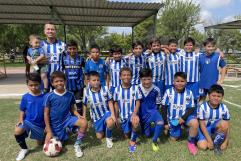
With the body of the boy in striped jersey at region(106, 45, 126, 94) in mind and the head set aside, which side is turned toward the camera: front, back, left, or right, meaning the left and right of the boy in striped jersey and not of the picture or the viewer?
front

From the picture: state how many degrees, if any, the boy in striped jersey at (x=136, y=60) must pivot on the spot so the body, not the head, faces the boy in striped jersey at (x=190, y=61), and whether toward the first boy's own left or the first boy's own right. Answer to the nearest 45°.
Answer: approximately 90° to the first boy's own left

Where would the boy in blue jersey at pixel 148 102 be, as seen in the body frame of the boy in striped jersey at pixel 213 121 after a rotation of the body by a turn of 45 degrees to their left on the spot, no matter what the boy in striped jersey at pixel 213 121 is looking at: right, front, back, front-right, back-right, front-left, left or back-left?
back-right

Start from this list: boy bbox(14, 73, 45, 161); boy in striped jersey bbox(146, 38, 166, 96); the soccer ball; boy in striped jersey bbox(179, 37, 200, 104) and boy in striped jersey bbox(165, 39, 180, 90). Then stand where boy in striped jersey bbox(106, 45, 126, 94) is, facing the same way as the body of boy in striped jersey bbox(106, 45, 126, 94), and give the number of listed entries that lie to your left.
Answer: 3

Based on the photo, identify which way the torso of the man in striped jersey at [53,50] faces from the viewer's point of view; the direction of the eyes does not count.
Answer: toward the camera

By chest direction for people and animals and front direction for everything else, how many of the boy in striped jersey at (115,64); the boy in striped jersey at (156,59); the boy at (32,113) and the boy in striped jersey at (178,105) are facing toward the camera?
4

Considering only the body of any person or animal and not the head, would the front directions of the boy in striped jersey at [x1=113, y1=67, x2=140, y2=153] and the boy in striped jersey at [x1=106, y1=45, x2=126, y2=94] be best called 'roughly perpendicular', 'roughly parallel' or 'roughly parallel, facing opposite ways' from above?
roughly parallel

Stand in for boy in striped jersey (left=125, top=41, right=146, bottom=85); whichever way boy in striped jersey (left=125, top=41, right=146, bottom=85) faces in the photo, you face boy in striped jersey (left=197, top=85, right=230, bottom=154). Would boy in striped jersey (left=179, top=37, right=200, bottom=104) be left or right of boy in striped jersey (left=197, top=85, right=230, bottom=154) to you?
left

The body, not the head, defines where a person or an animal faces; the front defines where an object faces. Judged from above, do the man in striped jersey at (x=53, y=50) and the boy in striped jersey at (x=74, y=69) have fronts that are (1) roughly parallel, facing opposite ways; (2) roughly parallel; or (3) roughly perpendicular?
roughly parallel

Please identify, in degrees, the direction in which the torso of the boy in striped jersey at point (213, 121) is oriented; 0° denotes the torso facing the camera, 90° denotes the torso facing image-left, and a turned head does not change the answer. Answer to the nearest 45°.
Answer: approximately 0°

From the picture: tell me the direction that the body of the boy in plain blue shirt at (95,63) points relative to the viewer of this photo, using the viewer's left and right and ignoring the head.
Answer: facing the viewer

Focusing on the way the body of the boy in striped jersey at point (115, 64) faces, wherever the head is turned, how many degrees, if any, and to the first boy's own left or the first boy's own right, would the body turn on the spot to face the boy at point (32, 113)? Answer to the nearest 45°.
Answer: approximately 45° to the first boy's own right
